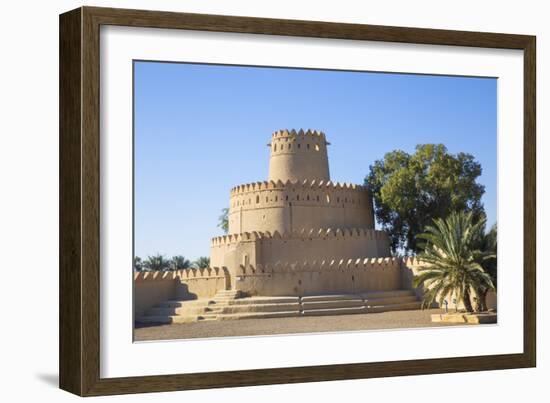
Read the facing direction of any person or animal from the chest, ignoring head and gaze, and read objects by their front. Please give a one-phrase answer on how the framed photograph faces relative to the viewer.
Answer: facing the viewer and to the right of the viewer
